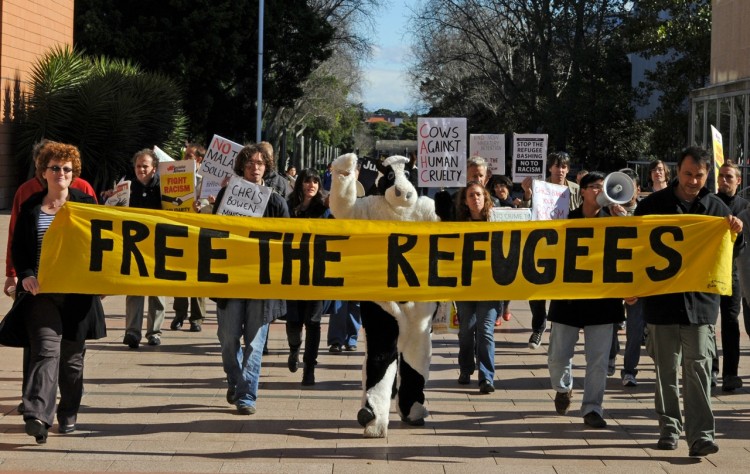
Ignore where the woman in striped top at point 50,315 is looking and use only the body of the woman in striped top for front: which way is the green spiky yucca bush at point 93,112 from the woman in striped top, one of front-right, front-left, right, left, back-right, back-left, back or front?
back

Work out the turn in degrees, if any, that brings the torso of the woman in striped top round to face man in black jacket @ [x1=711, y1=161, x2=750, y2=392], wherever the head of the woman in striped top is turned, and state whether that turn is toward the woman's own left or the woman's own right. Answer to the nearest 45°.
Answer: approximately 90° to the woman's own left

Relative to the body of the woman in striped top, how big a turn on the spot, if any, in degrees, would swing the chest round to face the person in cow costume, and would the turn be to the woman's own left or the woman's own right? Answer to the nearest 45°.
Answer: approximately 90° to the woman's own left

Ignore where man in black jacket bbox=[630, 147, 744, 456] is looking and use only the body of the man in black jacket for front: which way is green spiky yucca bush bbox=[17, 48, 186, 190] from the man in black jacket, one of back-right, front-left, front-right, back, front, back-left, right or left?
back-right

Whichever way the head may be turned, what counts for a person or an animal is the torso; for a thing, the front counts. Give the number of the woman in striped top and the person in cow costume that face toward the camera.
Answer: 2

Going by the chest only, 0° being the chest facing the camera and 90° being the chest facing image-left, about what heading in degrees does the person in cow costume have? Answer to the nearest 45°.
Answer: approximately 0°
